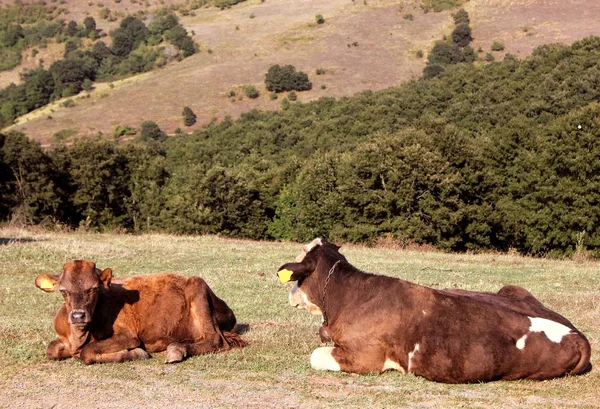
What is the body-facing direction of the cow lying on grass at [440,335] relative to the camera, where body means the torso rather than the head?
to the viewer's left

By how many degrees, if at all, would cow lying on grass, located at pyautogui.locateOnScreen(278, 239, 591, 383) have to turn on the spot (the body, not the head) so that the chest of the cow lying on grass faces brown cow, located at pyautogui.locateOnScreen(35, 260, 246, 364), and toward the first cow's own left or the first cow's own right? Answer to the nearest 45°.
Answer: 0° — it already faces it

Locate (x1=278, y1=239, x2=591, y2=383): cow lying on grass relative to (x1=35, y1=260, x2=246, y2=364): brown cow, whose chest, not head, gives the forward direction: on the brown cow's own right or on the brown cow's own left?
on the brown cow's own left

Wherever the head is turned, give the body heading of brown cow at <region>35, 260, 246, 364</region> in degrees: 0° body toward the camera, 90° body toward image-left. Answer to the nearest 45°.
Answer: approximately 45°
